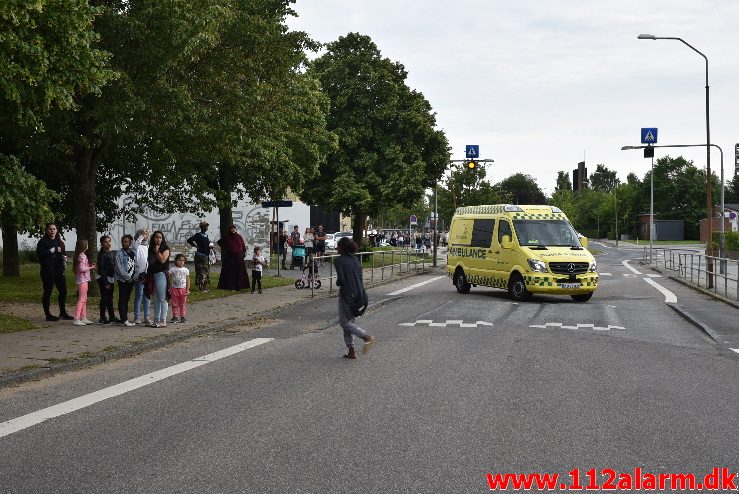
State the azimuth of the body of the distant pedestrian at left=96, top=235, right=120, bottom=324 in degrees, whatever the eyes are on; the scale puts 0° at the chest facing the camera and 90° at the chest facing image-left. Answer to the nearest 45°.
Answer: approximately 315°

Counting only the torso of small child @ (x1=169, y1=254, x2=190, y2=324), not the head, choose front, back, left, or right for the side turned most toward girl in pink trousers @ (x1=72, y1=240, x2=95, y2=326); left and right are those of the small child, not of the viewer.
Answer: right

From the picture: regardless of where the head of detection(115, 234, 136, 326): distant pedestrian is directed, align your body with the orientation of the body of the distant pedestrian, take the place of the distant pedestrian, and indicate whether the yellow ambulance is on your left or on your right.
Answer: on your left

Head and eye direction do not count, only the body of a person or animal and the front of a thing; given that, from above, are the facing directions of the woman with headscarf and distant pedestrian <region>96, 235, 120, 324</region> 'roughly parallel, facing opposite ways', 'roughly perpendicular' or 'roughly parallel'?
roughly parallel

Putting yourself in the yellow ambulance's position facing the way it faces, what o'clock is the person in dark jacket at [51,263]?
The person in dark jacket is roughly at 3 o'clock from the yellow ambulance.

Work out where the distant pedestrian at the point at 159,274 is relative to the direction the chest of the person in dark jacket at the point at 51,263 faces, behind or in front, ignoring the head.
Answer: in front

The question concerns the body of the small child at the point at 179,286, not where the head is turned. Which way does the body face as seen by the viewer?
toward the camera

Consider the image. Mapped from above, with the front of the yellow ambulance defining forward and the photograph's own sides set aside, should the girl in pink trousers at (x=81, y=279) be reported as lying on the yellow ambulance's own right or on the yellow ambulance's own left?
on the yellow ambulance's own right

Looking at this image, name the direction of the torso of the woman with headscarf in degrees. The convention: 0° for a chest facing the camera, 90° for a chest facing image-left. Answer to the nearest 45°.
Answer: approximately 315°
